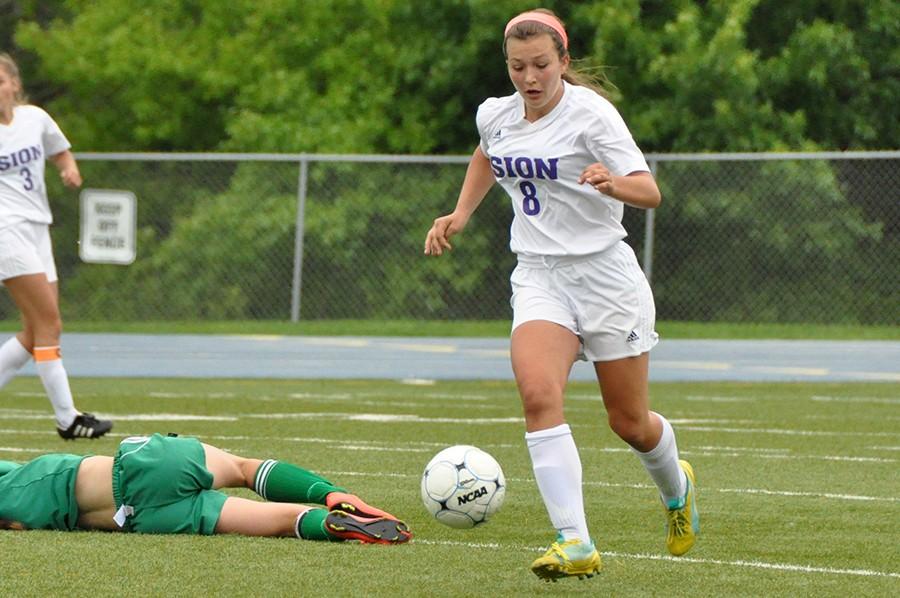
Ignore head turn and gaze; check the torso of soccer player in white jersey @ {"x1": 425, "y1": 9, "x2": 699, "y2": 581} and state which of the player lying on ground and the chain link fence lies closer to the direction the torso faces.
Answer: the player lying on ground

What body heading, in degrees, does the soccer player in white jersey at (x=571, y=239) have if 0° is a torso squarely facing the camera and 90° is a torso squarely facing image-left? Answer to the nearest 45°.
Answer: approximately 45°

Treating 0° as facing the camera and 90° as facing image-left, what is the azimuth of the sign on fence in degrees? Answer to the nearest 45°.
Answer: approximately 0°

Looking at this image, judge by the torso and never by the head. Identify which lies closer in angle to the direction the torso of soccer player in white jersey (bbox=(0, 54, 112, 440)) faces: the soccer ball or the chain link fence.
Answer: the soccer ball

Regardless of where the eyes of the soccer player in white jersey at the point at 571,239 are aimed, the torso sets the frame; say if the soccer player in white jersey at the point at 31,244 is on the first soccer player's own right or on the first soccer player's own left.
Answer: on the first soccer player's own right

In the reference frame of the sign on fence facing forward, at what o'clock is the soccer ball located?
The soccer ball is roughly at 12 o'clock from the sign on fence.
